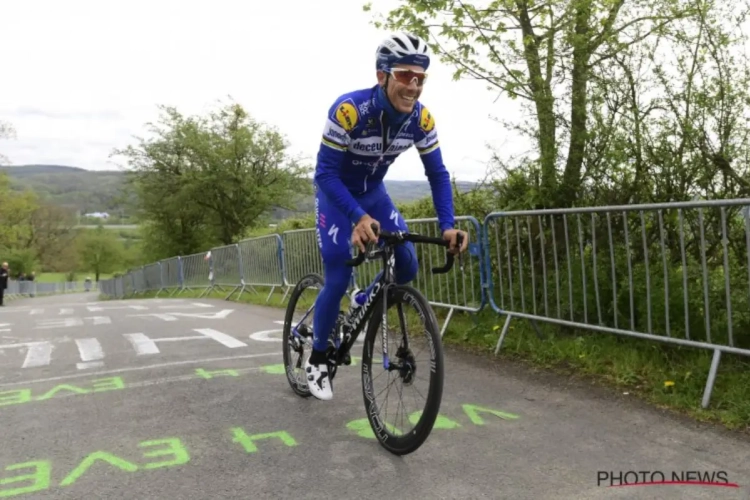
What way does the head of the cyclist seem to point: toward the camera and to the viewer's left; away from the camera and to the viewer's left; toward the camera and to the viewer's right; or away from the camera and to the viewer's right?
toward the camera and to the viewer's right

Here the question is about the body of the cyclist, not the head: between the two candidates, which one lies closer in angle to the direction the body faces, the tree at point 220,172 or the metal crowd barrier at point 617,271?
the metal crowd barrier

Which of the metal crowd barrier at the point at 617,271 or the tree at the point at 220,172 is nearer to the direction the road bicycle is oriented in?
the metal crowd barrier

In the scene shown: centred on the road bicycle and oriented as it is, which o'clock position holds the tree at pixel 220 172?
The tree is roughly at 7 o'clock from the road bicycle.

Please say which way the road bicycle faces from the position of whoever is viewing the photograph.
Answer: facing the viewer and to the right of the viewer

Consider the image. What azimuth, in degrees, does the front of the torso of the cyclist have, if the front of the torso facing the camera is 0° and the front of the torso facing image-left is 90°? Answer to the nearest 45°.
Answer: approximately 315°

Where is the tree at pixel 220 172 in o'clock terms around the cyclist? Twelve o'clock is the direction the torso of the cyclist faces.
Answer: The tree is roughly at 7 o'clock from the cyclist.
